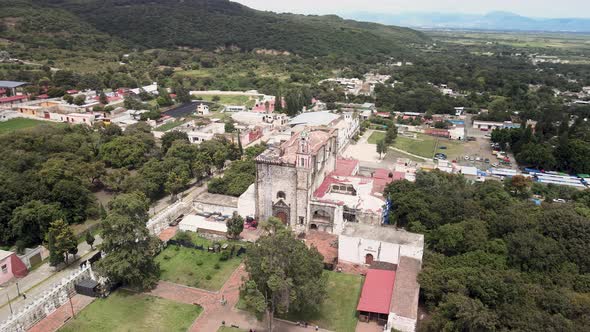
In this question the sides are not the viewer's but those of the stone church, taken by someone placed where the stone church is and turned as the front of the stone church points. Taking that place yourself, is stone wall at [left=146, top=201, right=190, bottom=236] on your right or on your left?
on your right

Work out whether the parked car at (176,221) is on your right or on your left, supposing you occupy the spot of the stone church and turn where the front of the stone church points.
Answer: on your right

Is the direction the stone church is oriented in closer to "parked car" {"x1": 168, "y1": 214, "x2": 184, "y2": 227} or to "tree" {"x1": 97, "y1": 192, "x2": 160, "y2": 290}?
the tree

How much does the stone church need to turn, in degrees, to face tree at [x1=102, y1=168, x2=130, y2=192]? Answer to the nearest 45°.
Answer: approximately 90° to its right

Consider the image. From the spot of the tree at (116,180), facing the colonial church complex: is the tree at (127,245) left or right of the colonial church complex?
right

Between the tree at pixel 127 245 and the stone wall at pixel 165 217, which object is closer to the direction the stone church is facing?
the tree

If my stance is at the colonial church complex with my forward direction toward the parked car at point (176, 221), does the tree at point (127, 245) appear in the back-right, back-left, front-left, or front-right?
front-left

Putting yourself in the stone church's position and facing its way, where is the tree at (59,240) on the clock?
The tree is roughly at 2 o'clock from the stone church.

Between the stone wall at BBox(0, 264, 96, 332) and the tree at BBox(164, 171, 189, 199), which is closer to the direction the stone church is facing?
the stone wall

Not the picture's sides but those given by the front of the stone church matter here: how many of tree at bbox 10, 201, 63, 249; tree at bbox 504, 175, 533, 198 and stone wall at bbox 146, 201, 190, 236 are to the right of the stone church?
2

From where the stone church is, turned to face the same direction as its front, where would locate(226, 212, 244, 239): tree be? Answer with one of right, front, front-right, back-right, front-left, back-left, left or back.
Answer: front-right

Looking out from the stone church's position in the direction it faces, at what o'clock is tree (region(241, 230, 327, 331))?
The tree is roughly at 12 o'clock from the stone church.

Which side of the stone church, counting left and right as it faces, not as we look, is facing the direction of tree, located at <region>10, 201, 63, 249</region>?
right

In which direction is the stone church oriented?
toward the camera

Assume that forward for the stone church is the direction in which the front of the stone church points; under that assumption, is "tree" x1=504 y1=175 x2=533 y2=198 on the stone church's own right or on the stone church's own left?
on the stone church's own left

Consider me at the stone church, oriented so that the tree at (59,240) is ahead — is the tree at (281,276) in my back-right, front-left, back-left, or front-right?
front-left
